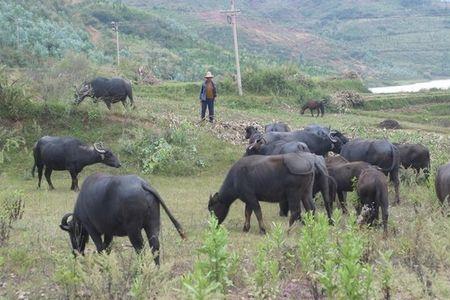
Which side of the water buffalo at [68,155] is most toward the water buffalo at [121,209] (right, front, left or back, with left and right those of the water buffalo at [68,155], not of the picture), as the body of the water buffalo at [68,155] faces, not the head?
right

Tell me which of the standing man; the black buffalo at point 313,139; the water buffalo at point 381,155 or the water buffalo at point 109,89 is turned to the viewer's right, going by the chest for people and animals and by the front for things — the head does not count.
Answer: the black buffalo

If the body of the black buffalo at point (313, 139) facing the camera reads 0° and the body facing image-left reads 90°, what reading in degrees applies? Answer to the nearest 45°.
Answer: approximately 270°

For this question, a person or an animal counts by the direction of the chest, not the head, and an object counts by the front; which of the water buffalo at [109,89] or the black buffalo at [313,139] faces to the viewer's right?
the black buffalo

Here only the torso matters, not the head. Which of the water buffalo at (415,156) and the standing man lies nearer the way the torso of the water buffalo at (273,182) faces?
the standing man

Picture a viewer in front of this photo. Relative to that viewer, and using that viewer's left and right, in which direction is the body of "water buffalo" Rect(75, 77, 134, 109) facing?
facing to the left of the viewer

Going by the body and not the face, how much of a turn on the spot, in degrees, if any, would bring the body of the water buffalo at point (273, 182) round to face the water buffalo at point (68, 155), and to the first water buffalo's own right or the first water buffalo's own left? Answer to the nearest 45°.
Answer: approximately 45° to the first water buffalo's own right

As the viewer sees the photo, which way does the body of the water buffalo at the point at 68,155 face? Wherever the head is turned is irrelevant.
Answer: to the viewer's right

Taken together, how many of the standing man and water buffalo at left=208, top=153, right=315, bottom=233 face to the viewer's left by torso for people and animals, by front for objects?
1

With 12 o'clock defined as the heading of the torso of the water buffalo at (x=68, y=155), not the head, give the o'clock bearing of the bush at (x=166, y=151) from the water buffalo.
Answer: The bush is roughly at 11 o'clock from the water buffalo.
